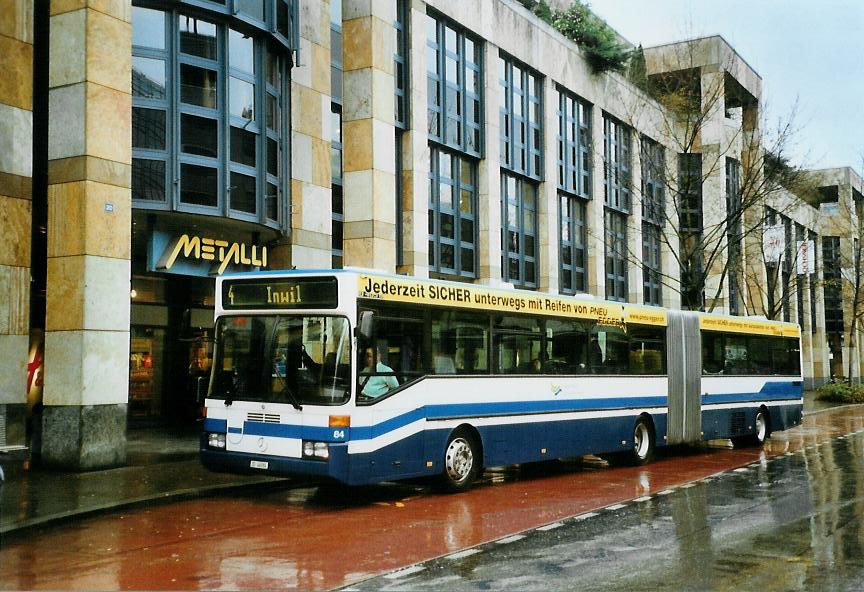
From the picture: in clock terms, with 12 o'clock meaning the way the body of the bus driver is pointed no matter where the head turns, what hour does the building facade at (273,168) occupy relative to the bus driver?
The building facade is roughly at 4 o'clock from the bus driver.

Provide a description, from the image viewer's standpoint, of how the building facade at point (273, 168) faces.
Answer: facing the viewer and to the right of the viewer

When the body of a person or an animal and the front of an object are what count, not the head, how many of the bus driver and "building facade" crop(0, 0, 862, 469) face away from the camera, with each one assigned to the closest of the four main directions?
0

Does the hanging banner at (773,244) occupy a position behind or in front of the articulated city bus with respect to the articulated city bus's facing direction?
behind

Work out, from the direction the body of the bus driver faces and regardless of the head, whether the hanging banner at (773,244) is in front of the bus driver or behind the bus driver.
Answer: behind

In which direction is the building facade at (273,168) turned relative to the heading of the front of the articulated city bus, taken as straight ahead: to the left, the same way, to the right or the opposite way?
to the left

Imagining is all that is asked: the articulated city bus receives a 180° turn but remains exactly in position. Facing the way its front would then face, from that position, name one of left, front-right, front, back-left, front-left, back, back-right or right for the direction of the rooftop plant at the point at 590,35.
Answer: front-left

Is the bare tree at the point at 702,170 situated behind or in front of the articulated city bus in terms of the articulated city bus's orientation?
behind

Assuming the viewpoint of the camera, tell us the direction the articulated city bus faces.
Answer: facing the viewer and to the left of the viewer
